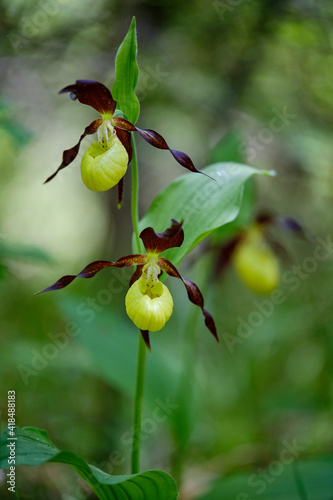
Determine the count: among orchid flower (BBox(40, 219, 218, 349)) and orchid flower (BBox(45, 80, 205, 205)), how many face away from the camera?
0

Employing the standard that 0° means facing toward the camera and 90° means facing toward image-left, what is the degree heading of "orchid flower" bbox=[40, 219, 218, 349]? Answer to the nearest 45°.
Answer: approximately 0°

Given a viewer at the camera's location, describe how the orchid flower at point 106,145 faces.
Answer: facing the viewer and to the left of the viewer

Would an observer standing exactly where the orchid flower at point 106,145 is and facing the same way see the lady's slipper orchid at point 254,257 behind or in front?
behind
